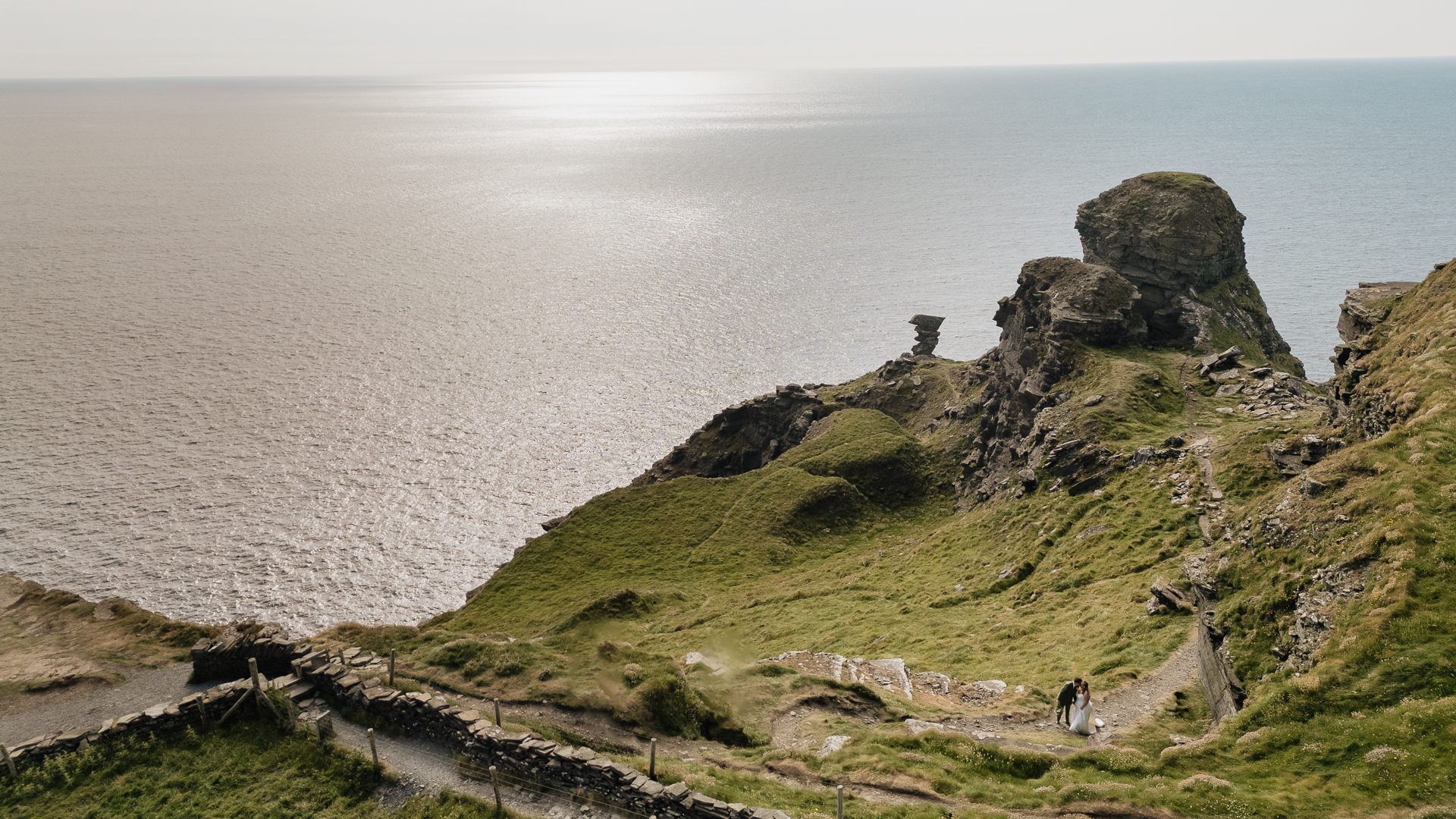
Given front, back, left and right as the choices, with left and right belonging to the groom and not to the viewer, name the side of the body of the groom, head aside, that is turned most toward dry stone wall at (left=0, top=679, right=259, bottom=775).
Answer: back

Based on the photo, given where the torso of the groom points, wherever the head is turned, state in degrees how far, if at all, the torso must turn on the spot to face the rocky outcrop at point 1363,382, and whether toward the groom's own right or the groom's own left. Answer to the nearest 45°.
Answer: approximately 45° to the groom's own left

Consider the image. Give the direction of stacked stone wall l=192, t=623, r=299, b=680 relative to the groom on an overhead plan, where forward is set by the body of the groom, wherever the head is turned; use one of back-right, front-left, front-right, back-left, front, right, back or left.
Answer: back

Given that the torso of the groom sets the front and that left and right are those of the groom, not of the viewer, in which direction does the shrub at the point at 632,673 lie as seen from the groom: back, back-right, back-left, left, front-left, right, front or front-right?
back

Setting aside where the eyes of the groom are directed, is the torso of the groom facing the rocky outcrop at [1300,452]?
no

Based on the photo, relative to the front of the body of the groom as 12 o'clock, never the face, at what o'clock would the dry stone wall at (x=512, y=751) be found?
The dry stone wall is roughly at 5 o'clock from the groom.

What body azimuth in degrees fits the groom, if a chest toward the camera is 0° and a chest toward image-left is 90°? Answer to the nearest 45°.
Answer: approximately 270°

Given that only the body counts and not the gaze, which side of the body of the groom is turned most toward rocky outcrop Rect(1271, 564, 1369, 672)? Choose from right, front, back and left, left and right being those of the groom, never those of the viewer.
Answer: front

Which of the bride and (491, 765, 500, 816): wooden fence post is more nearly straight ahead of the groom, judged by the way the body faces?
the bride

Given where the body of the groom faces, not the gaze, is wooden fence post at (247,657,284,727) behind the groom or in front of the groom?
behind

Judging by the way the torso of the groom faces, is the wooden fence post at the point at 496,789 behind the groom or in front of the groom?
behind

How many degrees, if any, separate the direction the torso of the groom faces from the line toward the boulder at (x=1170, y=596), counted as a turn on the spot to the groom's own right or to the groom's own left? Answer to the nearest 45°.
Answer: approximately 45° to the groom's own left

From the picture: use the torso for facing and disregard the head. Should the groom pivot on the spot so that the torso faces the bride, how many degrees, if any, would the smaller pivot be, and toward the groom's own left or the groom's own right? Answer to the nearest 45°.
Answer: approximately 45° to the groom's own right
